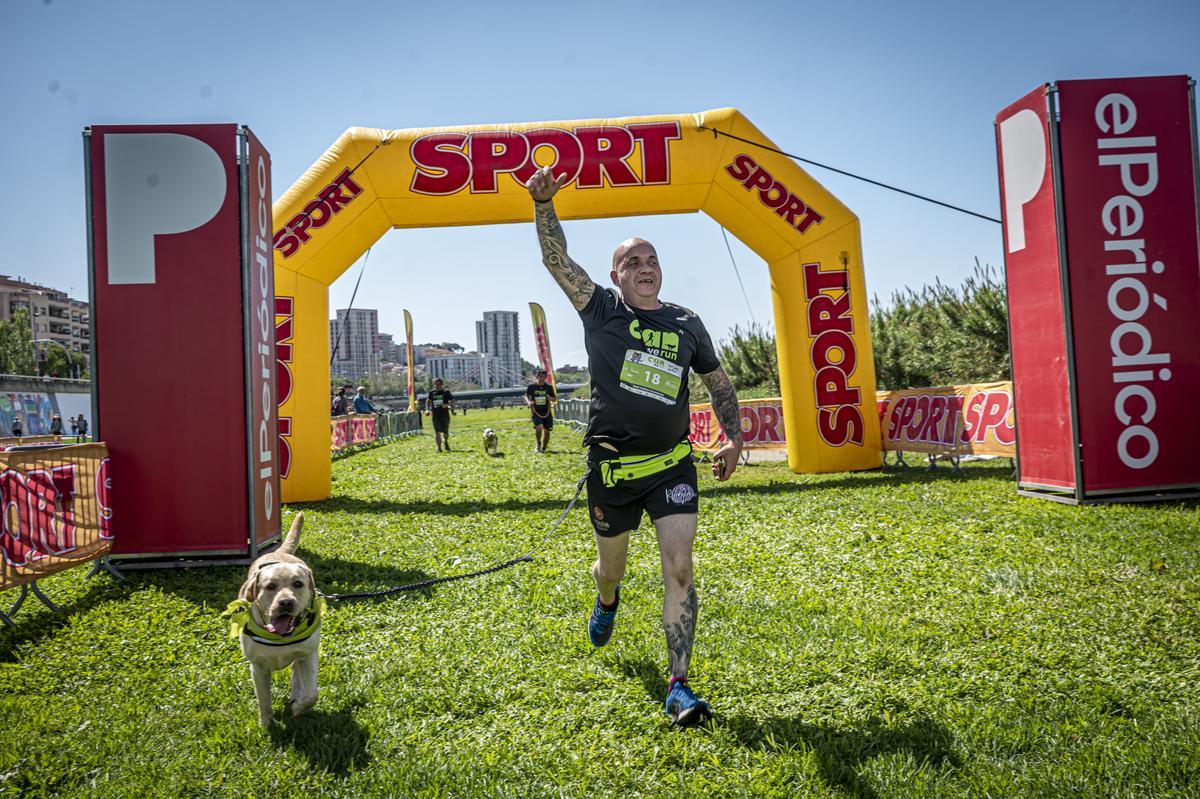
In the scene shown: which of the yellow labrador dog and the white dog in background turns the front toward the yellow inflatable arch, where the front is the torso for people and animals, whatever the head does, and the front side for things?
the white dog in background

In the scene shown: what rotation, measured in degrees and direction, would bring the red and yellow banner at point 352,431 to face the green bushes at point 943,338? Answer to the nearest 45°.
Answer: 0° — it already faces it

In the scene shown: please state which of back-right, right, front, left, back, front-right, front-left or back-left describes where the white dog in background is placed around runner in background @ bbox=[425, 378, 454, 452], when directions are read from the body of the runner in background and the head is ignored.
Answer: front-left

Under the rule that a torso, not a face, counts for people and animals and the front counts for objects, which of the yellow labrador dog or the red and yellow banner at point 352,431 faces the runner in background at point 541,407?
the red and yellow banner

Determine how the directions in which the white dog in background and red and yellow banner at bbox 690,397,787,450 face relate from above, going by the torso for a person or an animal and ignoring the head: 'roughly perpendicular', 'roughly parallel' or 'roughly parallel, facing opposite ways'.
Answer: roughly parallel

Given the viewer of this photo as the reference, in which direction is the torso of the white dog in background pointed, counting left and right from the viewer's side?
facing the viewer

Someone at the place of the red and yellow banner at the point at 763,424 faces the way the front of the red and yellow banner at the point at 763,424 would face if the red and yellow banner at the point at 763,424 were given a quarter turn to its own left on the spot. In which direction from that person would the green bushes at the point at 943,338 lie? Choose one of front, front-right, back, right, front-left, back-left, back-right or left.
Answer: front-left

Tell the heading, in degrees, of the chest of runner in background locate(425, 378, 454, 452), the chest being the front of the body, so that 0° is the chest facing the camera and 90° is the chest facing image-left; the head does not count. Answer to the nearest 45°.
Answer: approximately 0°

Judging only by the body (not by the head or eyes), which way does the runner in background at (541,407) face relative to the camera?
toward the camera

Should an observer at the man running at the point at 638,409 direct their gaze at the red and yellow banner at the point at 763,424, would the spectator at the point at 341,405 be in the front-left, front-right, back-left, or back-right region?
front-left

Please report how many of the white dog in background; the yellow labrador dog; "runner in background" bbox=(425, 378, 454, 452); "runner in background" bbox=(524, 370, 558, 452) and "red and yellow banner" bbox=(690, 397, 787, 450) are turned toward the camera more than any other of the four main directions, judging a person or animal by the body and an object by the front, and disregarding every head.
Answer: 5

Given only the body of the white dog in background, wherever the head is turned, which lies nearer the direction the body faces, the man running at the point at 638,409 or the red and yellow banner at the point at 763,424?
the man running

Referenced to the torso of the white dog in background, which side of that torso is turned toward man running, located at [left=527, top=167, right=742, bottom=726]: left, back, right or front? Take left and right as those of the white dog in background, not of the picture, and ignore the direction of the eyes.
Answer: front

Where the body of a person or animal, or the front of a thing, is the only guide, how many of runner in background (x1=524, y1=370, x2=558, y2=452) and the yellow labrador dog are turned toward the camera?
2

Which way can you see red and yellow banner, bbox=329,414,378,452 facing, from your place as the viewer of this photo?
facing the viewer and to the right of the viewer

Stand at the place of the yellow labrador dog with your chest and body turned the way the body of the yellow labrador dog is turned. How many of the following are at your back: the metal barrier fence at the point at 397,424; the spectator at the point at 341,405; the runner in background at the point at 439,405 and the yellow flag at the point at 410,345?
4

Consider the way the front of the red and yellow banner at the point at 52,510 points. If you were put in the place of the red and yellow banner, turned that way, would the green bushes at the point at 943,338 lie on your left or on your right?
on your left
